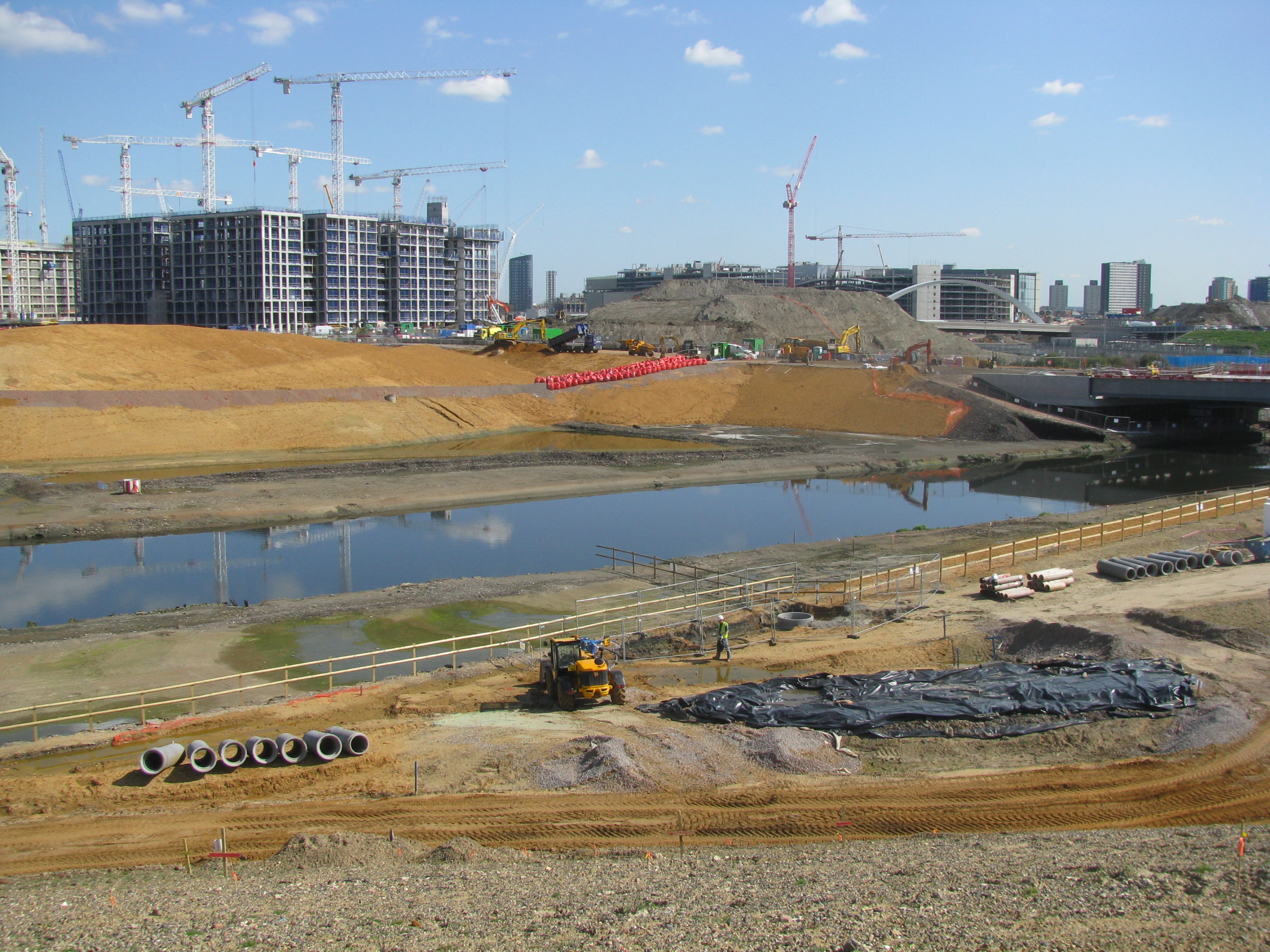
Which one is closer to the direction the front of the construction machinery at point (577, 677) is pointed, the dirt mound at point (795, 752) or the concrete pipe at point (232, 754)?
the concrete pipe

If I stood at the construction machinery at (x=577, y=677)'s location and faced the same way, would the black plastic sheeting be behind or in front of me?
behind

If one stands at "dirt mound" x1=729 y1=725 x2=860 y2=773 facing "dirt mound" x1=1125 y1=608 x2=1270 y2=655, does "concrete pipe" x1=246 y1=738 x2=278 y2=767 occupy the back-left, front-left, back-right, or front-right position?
back-left

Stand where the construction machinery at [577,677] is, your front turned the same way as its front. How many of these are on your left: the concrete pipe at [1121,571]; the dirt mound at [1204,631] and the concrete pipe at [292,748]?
1

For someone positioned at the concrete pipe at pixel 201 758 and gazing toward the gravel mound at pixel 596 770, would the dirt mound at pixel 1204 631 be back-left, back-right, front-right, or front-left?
front-left
